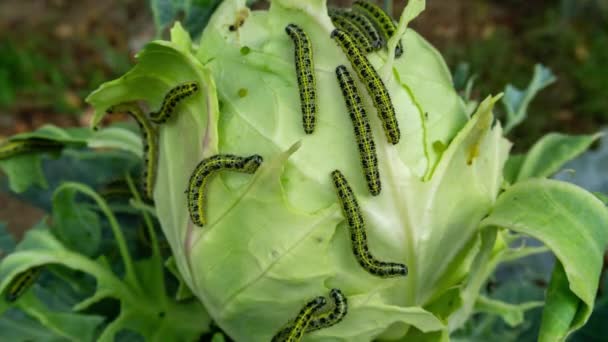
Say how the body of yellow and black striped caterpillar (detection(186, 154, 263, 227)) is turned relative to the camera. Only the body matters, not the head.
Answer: to the viewer's right

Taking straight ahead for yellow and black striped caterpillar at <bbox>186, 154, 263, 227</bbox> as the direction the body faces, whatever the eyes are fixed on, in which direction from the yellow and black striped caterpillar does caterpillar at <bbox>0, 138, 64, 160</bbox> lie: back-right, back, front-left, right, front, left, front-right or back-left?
back-left

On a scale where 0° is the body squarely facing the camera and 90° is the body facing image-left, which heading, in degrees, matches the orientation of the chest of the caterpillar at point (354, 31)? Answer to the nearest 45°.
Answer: approximately 315°
